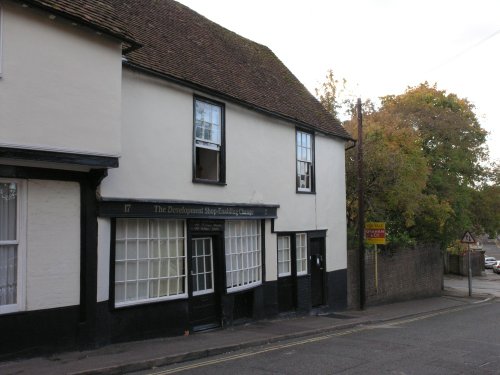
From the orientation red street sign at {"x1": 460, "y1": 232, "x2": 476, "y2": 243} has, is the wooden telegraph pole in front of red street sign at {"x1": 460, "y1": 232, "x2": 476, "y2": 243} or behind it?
in front

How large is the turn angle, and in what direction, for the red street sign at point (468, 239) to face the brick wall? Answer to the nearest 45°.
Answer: approximately 45° to its right

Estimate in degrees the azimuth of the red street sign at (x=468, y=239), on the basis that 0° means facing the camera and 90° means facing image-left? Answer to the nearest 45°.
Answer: approximately 0°
